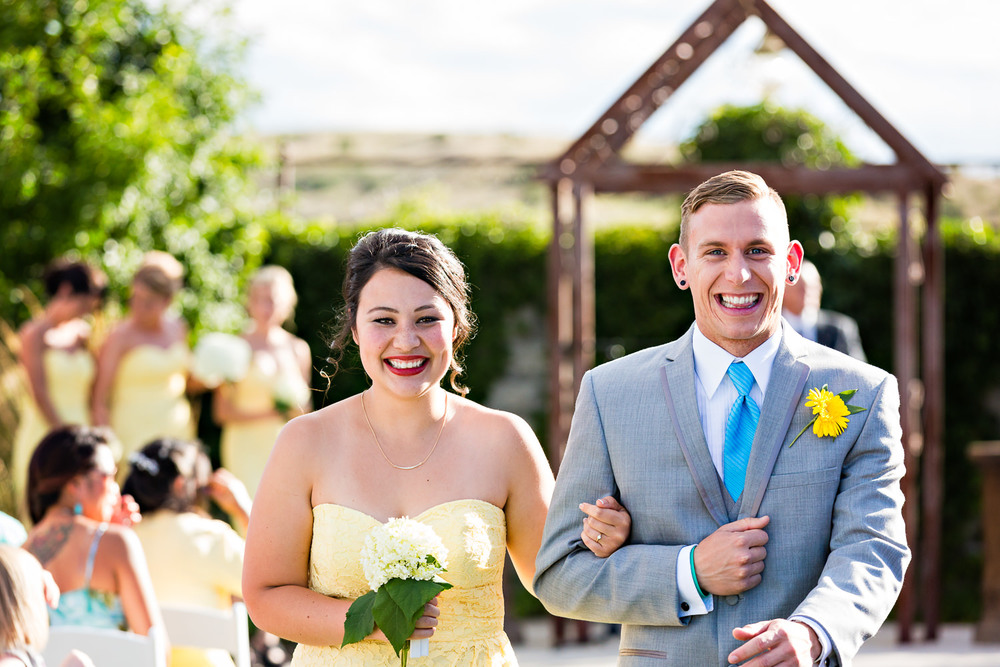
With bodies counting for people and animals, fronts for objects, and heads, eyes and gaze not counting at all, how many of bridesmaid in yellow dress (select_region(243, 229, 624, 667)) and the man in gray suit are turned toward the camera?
2

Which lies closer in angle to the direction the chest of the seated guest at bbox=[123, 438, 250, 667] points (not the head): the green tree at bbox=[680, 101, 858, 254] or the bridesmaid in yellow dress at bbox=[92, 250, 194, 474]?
the green tree

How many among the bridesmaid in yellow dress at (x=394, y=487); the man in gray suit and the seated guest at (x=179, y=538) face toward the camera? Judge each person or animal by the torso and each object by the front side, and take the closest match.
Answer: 2

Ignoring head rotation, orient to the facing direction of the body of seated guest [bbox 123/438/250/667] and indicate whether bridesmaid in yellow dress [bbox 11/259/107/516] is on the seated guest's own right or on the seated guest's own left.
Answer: on the seated guest's own left

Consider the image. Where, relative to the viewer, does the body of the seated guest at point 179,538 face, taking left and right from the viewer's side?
facing away from the viewer and to the right of the viewer

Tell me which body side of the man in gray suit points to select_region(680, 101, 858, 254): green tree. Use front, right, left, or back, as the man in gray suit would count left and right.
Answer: back

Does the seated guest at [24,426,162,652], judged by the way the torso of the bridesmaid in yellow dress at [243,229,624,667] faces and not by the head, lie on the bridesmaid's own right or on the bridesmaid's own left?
on the bridesmaid's own right

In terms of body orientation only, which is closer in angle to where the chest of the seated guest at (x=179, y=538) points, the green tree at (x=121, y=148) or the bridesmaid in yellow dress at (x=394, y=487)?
the green tree

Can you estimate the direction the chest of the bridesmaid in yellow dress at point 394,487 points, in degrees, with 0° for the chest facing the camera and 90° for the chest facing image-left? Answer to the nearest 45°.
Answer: approximately 0°

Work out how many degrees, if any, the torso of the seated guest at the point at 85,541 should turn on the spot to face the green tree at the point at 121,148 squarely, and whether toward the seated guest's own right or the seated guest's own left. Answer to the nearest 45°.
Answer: approximately 45° to the seated guest's own left

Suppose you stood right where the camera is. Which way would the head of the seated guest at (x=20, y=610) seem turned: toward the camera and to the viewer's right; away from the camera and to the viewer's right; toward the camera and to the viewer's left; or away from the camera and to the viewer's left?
away from the camera and to the viewer's right
